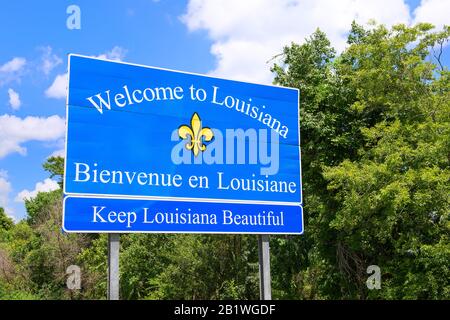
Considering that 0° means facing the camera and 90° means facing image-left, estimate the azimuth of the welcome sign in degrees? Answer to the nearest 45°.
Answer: approximately 315°

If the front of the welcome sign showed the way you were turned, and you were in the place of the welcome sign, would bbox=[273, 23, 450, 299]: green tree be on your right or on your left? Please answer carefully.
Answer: on your left
